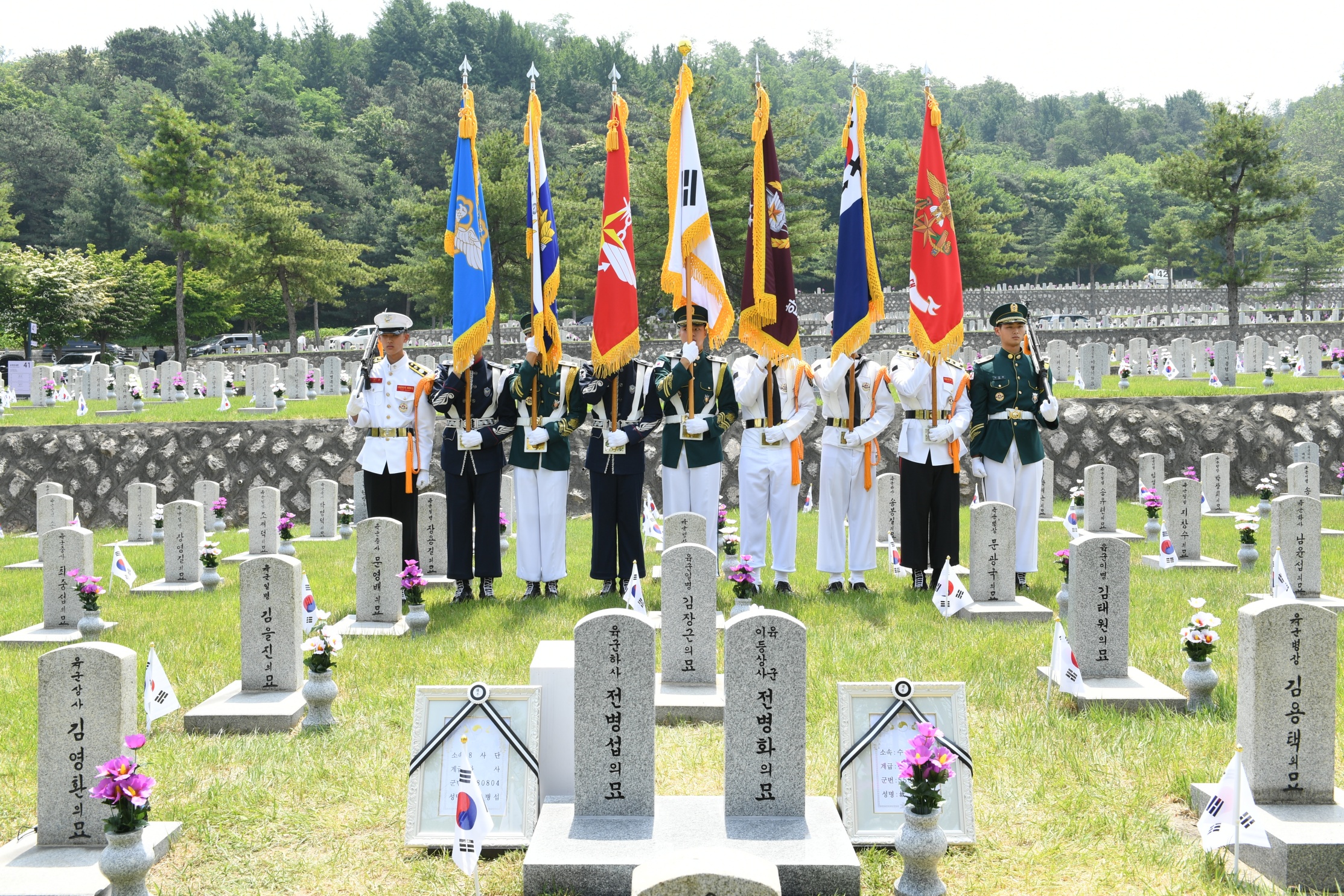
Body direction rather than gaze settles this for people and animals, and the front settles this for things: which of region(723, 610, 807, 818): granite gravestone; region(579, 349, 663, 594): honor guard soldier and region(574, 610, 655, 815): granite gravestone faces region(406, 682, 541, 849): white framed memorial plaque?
the honor guard soldier

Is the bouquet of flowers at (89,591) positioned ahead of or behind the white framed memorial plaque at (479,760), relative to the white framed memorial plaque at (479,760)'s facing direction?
behind

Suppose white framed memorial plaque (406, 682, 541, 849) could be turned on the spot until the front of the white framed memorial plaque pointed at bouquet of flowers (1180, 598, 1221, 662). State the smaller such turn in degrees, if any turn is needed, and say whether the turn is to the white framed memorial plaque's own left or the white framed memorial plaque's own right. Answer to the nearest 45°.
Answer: approximately 90° to the white framed memorial plaque's own left

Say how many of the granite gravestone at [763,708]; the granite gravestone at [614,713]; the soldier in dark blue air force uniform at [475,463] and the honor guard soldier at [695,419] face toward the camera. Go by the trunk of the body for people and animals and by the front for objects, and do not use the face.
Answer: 4

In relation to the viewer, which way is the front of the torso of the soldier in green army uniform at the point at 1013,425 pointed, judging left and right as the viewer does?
facing the viewer

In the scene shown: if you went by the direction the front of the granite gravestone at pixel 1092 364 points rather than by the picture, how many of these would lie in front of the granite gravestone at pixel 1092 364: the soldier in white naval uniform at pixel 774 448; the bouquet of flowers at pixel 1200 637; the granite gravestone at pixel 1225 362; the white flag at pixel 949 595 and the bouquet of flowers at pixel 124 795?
4

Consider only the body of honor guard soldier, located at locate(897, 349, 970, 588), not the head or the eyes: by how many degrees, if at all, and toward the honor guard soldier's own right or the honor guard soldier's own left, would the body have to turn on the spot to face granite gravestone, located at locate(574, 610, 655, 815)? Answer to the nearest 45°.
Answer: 0° — they already face it

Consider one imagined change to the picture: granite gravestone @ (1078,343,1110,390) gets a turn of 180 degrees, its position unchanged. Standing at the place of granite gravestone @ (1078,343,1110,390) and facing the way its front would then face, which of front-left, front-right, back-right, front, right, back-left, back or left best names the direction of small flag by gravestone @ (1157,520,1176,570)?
back

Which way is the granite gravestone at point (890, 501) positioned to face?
toward the camera

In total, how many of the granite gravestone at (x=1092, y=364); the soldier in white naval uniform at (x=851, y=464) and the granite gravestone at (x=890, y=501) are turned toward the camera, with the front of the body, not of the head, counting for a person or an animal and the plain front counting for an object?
3

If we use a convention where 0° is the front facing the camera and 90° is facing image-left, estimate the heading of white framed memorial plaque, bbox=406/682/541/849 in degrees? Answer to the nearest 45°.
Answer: approximately 0°

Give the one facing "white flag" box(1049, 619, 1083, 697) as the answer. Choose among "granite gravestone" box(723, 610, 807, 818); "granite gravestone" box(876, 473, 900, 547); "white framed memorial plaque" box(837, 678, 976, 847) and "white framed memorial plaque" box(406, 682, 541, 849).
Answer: "granite gravestone" box(876, 473, 900, 547)

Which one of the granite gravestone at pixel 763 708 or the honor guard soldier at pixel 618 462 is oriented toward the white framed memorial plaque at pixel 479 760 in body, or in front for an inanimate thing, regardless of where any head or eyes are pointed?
the honor guard soldier
